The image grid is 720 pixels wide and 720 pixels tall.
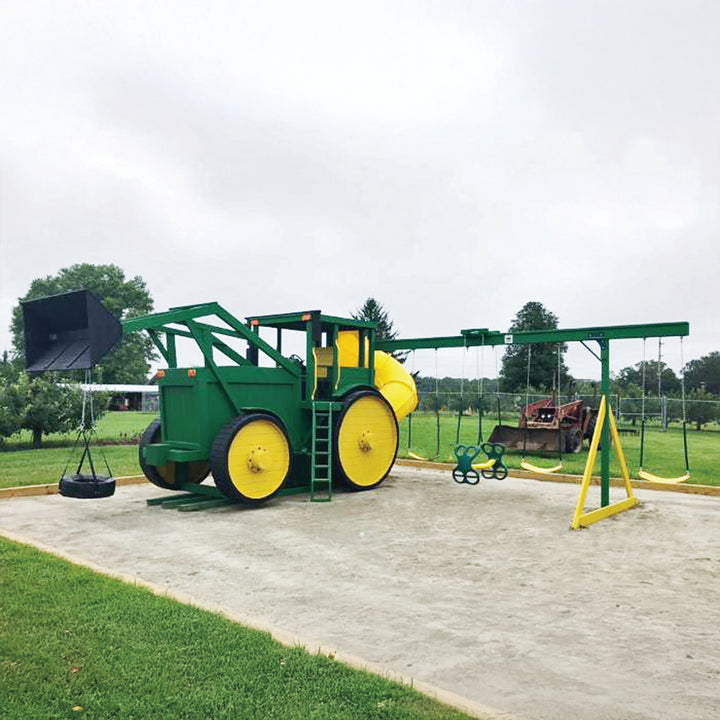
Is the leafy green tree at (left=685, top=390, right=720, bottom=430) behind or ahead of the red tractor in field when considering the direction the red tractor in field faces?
behind

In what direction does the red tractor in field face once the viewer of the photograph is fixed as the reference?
facing the viewer and to the left of the viewer

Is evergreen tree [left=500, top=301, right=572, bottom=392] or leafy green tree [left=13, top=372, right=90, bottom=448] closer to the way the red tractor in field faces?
the leafy green tree

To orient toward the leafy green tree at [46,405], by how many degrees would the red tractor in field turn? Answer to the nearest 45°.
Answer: approximately 45° to its right

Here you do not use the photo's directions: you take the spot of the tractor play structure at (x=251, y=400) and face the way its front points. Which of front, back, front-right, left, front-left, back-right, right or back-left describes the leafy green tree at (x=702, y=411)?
back

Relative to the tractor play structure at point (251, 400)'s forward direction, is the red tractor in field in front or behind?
behind

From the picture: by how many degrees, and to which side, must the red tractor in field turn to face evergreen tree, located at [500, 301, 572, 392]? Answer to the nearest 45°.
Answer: approximately 135° to its right

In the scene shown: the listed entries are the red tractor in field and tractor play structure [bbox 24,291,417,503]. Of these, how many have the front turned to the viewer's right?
0

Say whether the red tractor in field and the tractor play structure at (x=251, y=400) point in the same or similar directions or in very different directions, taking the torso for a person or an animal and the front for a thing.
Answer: same or similar directions

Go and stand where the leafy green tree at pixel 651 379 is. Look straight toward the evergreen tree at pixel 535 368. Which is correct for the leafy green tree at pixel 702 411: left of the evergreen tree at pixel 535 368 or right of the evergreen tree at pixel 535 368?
left
